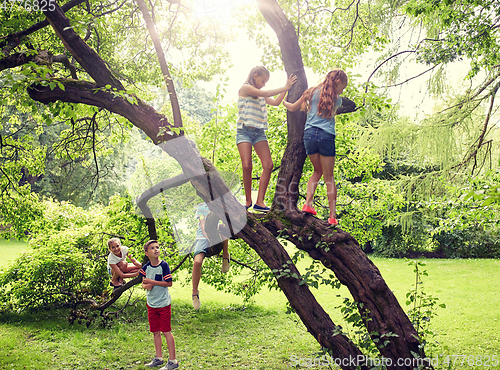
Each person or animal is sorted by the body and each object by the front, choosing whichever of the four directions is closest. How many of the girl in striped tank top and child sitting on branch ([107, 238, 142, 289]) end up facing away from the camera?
0

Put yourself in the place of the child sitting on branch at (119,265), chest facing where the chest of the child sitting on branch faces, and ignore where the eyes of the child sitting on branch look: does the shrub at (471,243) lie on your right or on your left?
on your left

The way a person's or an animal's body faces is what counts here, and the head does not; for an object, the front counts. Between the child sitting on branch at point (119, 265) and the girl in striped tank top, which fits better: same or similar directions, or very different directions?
same or similar directions

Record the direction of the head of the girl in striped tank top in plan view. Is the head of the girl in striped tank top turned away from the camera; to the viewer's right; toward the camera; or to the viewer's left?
to the viewer's right

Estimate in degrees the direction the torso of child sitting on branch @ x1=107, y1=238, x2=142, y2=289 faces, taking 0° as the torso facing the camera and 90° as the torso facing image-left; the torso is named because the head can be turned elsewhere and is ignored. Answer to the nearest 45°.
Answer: approximately 315°

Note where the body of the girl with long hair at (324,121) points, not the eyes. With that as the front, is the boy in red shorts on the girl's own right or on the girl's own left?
on the girl's own left

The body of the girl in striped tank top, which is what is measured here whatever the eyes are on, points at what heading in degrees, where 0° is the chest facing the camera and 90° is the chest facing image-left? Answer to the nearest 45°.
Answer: approximately 315°

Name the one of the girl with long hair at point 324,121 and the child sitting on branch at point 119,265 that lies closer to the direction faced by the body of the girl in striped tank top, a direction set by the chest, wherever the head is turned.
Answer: the girl with long hair
